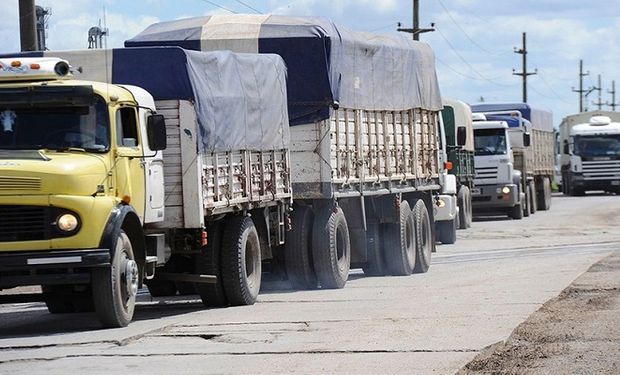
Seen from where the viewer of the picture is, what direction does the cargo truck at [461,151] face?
facing the viewer and to the left of the viewer

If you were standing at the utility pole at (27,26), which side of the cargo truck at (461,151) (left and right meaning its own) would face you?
front

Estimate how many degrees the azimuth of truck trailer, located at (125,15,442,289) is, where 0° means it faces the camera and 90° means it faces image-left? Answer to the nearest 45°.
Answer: approximately 45°

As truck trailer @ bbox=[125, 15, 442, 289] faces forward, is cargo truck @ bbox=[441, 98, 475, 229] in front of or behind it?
behind

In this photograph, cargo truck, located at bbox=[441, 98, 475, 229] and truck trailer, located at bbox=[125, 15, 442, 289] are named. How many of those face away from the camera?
0

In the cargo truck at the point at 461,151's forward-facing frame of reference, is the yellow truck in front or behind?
in front

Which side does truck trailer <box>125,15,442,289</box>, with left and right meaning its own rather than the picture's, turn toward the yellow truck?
front

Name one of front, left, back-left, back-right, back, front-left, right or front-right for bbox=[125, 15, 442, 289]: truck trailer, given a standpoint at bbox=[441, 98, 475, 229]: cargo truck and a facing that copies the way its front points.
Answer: front-left
